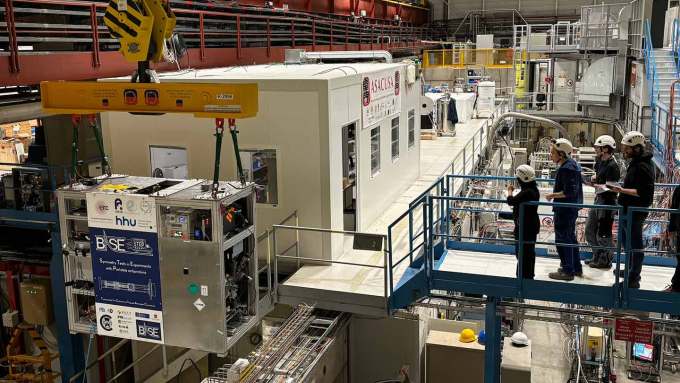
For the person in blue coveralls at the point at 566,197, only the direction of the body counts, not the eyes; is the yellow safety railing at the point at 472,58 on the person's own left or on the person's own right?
on the person's own right

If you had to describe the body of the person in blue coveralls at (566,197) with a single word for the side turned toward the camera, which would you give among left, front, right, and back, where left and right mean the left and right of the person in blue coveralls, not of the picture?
left

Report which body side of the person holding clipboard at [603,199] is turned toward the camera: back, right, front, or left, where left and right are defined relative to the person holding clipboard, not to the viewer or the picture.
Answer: left

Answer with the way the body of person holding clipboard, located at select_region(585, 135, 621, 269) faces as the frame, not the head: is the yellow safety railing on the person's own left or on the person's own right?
on the person's own right

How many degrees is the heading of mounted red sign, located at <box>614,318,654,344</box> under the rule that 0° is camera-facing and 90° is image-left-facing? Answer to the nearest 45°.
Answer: approximately 0°

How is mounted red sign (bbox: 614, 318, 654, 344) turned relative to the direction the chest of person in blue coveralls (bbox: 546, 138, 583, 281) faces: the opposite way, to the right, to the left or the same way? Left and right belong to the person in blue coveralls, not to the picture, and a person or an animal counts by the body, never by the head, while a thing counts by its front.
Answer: to the left

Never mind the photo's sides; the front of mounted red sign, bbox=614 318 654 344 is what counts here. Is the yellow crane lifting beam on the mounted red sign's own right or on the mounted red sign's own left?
on the mounted red sign's own right

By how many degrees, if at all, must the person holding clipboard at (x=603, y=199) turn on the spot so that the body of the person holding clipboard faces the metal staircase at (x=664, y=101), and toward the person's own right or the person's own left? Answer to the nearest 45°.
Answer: approximately 90° to the person's own right

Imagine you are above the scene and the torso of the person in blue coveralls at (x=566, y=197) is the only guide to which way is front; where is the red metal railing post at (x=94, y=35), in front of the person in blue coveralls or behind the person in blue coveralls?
in front

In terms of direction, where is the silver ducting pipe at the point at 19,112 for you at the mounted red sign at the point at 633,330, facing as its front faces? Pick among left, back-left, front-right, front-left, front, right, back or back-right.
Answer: right

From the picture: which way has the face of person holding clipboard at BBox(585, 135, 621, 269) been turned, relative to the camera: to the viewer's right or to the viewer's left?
to the viewer's left
